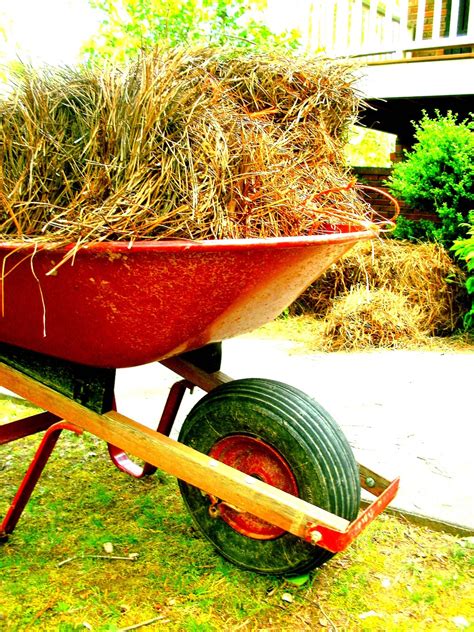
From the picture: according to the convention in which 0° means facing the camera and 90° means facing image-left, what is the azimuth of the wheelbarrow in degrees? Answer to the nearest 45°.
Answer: approximately 315°

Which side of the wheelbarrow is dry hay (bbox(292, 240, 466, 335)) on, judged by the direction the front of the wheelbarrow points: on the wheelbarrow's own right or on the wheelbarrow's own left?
on the wheelbarrow's own left

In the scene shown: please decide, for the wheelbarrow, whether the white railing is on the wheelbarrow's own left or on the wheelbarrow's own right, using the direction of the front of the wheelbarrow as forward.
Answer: on the wheelbarrow's own left

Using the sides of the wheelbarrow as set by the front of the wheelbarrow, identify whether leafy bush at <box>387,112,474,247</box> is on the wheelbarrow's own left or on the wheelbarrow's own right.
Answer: on the wheelbarrow's own left
